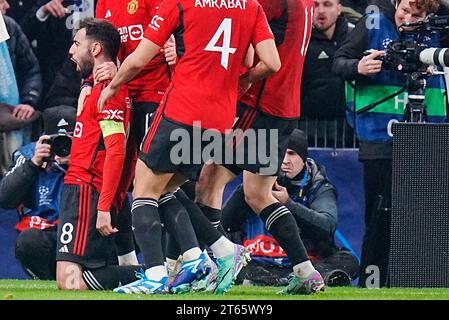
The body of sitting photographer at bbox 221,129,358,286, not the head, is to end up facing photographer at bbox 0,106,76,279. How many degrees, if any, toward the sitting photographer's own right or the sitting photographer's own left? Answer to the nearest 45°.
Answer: approximately 45° to the sitting photographer's own right

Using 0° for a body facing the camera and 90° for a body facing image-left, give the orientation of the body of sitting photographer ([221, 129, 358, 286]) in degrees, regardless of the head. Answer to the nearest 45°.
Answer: approximately 45°

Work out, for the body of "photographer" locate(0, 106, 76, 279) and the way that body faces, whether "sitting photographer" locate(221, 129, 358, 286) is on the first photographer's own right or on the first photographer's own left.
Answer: on the first photographer's own left

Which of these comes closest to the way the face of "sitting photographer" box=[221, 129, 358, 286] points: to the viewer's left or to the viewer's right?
to the viewer's left
